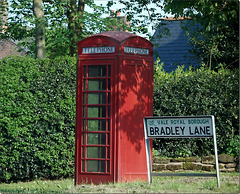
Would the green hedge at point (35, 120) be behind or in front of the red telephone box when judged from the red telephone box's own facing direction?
in front

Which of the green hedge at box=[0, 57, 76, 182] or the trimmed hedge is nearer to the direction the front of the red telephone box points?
the green hedge
